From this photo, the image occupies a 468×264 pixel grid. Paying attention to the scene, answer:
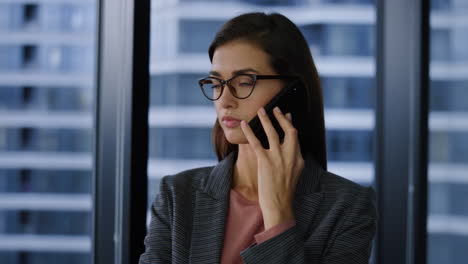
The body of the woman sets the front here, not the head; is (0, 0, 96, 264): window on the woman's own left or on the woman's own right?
on the woman's own right

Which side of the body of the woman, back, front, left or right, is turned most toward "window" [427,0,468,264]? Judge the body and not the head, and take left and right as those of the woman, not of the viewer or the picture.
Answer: back

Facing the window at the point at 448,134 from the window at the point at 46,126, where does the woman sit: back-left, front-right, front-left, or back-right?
front-right

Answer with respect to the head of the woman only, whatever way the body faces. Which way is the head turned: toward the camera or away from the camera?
toward the camera

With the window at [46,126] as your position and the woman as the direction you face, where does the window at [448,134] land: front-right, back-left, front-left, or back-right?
front-left

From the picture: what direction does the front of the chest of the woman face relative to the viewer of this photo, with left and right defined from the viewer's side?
facing the viewer and to the left of the viewer
